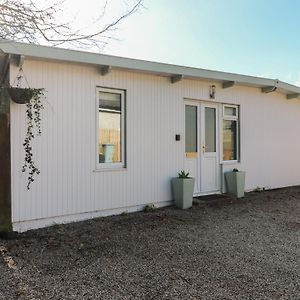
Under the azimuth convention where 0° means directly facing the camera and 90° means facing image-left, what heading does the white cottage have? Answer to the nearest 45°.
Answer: approximately 315°
